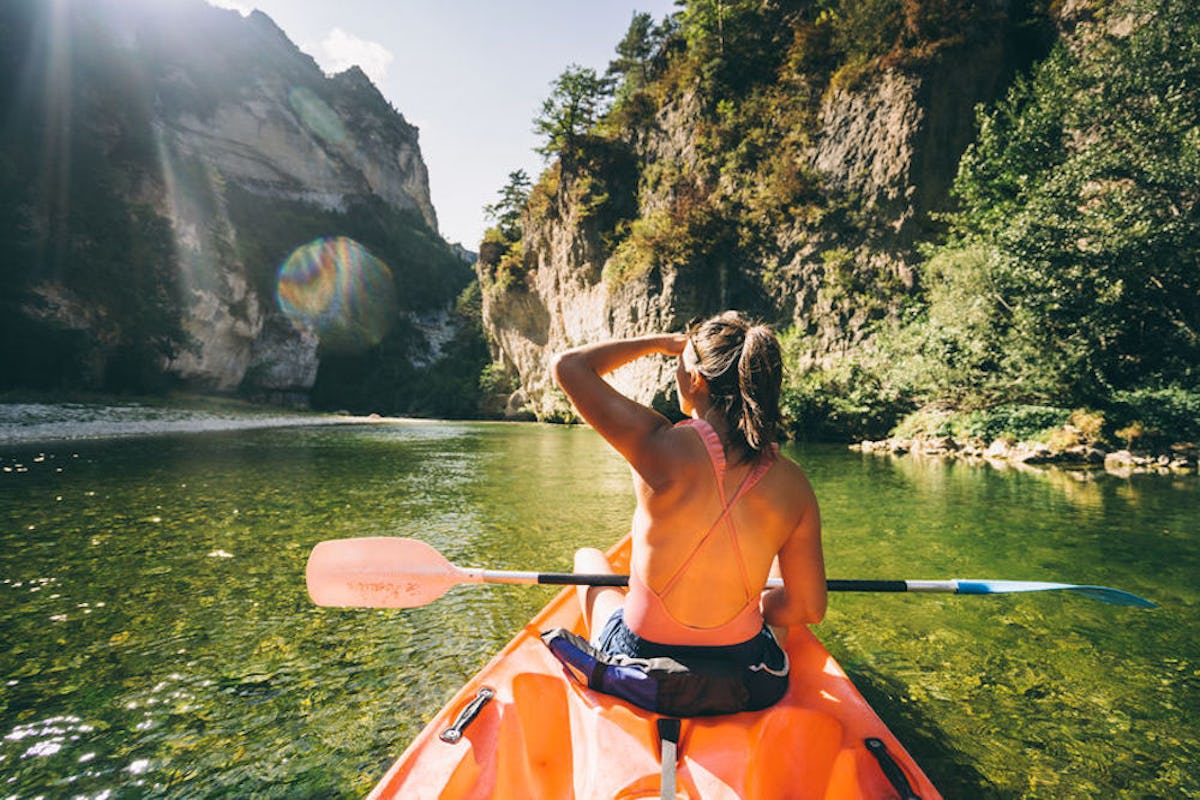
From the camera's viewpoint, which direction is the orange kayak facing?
away from the camera

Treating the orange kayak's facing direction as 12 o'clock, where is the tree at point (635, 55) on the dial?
The tree is roughly at 12 o'clock from the orange kayak.

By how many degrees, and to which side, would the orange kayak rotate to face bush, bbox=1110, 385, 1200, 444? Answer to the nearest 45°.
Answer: approximately 45° to its right

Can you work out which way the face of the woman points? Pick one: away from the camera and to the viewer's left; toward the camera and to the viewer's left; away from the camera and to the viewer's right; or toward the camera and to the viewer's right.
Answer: away from the camera and to the viewer's left

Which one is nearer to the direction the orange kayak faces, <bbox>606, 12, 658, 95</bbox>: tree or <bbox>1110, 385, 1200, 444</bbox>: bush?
the tree
